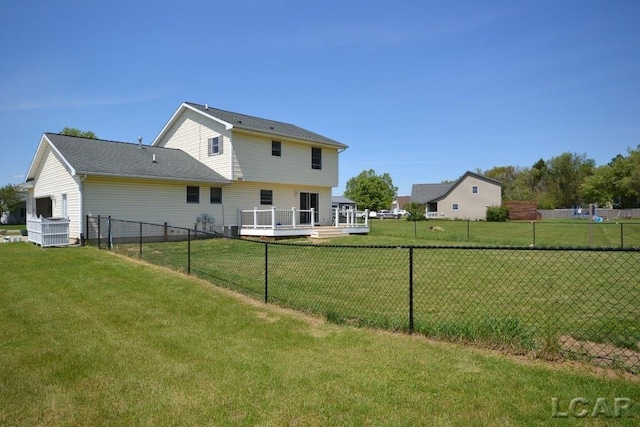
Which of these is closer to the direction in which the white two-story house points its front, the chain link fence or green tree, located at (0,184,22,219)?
the green tree

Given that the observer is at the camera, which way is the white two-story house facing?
facing away from the viewer and to the left of the viewer

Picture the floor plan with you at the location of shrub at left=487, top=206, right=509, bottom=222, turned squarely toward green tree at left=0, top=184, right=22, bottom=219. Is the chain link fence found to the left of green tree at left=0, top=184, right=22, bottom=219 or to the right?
left

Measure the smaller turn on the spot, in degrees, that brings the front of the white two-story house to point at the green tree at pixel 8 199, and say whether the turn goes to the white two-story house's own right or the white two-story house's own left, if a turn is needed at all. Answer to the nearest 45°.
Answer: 0° — it already faces it

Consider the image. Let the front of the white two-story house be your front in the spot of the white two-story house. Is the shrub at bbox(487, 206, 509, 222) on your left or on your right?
on your right
